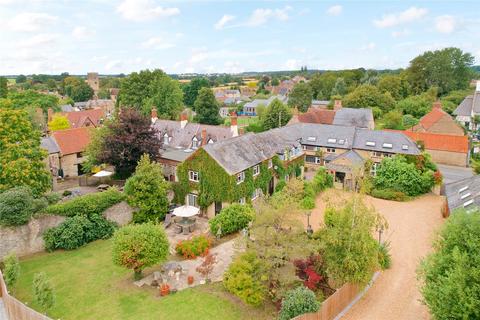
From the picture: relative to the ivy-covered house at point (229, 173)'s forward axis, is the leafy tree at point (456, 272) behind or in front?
in front

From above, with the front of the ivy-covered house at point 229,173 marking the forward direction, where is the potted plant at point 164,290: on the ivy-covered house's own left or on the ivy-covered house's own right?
on the ivy-covered house's own right

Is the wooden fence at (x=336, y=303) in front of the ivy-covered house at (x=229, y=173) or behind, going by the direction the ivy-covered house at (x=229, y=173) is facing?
in front

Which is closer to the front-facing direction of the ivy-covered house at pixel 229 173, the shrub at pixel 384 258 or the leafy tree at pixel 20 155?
the shrub

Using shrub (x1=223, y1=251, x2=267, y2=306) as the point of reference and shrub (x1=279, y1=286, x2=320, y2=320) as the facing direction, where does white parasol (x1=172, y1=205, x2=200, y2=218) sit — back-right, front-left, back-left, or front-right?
back-left

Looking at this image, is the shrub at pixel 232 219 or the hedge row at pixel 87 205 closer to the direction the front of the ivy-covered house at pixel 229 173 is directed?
the shrub

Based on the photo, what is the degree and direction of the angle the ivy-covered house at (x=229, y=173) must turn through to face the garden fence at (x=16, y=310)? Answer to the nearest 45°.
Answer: approximately 90° to its right

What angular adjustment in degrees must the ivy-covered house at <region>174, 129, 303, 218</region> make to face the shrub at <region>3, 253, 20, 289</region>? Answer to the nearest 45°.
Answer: approximately 90° to its right

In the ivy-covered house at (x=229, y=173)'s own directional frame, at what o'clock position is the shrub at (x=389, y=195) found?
The shrub is roughly at 10 o'clock from the ivy-covered house.

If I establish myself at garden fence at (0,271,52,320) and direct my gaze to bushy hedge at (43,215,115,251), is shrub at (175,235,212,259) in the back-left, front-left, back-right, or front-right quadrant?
front-right

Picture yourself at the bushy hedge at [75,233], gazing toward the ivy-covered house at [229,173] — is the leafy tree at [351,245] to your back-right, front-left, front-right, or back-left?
front-right

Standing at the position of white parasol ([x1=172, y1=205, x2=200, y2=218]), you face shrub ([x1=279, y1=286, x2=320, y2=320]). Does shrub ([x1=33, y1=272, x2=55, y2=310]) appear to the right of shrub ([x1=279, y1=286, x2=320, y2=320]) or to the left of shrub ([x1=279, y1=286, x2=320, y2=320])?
right

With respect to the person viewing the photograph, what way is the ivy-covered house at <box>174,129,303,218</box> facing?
facing the viewer and to the right of the viewer

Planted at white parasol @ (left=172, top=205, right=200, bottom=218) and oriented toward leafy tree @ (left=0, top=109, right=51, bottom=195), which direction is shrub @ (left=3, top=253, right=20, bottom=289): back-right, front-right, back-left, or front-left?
front-left

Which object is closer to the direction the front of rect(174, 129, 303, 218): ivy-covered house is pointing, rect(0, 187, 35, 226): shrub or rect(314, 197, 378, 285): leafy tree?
the leafy tree

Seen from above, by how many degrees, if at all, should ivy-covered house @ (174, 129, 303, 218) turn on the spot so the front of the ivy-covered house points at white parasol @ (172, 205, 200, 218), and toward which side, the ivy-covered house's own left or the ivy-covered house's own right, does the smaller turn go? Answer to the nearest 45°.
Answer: approximately 90° to the ivy-covered house's own right

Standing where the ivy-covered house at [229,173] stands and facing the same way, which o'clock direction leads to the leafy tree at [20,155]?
The leafy tree is roughly at 4 o'clock from the ivy-covered house.
